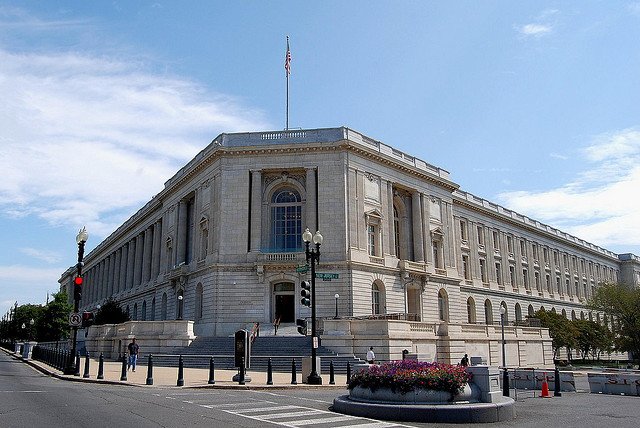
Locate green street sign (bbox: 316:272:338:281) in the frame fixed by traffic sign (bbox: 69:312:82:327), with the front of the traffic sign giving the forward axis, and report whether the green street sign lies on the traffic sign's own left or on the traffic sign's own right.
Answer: on the traffic sign's own left

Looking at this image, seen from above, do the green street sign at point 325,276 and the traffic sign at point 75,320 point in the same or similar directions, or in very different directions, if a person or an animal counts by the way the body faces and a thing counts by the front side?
same or similar directions

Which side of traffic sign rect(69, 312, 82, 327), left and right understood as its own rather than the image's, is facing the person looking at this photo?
front

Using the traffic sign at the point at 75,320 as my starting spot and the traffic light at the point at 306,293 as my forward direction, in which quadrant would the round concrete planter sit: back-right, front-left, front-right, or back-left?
front-right

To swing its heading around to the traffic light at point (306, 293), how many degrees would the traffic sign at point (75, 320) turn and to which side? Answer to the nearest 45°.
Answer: approximately 45° to its left

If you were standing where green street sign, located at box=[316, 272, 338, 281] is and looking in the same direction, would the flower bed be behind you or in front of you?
in front

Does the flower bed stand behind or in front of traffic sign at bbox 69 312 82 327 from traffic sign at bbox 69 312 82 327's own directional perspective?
in front

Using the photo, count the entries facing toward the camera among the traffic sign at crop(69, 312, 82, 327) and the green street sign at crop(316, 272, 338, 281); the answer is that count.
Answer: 2

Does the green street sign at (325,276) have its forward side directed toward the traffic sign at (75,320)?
no
